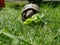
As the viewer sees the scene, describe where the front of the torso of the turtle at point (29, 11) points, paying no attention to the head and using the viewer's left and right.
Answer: facing the viewer
